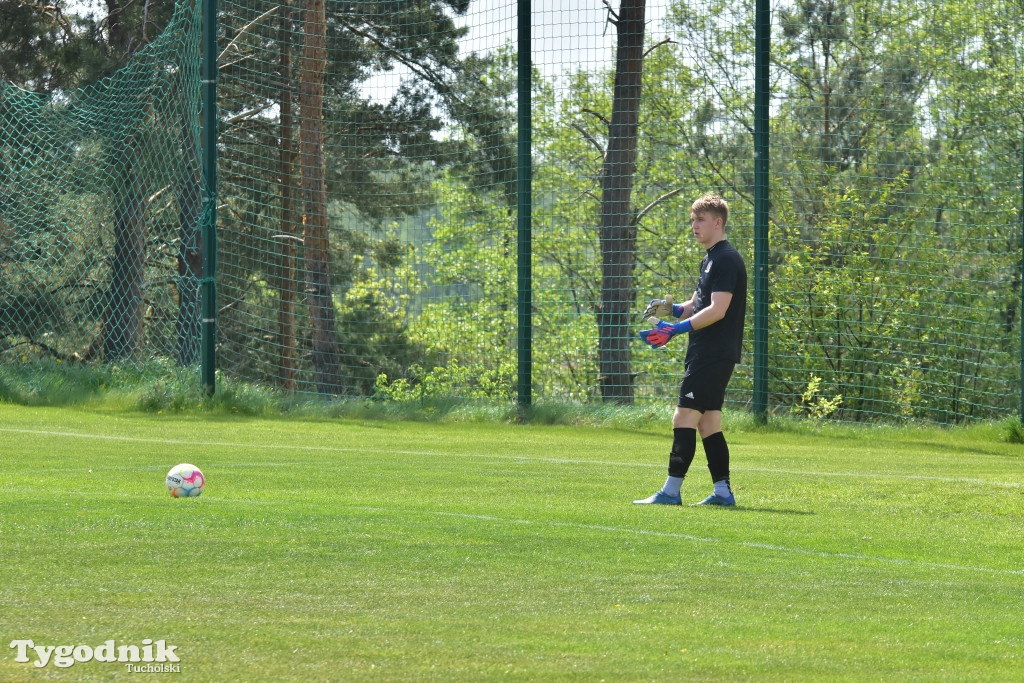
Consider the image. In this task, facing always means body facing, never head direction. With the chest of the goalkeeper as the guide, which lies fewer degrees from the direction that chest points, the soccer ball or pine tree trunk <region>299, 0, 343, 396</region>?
the soccer ball

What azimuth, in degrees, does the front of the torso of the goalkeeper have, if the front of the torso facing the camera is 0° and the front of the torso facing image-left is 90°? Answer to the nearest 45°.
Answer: approximately 90°

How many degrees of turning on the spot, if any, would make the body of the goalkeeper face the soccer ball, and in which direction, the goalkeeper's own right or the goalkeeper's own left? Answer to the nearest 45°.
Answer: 0° — they already face it

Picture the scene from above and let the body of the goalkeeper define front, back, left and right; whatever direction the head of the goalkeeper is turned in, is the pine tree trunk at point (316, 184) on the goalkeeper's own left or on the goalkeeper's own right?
on the goalkeeper's own right

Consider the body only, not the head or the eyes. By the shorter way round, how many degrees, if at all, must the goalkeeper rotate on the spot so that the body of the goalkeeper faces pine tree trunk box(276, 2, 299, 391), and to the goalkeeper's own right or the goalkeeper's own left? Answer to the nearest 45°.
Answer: approximately 45° to the goalkeeper's own right

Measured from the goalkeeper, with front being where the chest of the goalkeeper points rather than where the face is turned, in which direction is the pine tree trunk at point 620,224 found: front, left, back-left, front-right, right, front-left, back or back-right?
right

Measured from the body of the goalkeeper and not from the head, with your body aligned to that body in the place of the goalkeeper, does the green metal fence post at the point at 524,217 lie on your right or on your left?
on your right

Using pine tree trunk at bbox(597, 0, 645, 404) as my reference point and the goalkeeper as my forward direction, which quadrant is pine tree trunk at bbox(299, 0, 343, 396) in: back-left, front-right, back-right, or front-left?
back-right

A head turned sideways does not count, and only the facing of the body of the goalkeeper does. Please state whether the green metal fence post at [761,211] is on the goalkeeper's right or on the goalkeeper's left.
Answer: on the goalkeeper's right

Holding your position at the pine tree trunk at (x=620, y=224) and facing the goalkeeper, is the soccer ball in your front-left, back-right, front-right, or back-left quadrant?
front-right

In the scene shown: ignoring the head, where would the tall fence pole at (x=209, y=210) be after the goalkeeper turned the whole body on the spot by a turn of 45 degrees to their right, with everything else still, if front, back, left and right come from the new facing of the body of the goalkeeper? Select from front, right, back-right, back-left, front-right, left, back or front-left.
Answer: front
